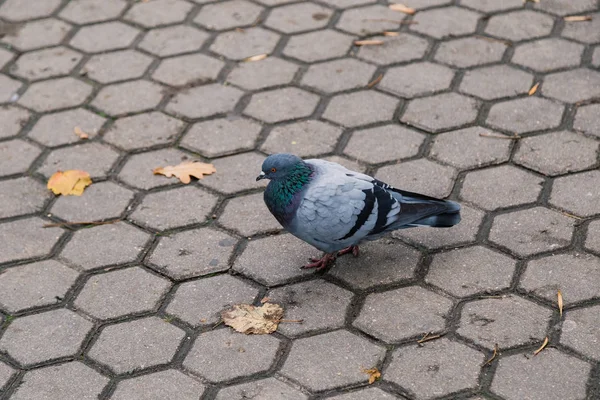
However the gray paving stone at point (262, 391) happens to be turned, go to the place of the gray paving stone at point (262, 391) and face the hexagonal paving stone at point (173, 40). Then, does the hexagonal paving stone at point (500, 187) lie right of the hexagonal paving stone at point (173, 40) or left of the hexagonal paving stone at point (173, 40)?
right

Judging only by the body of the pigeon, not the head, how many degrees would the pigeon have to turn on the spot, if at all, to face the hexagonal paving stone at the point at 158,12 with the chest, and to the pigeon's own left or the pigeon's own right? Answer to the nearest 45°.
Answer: approximately 45° to the pigeon's own right

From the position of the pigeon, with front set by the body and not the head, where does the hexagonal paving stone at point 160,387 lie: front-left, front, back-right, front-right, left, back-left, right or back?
front-left

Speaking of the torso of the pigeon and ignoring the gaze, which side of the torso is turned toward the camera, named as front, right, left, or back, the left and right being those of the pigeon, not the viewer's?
left

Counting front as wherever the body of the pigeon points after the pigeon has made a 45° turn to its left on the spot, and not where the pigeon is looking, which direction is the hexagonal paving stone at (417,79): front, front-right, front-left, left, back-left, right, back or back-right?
back-right

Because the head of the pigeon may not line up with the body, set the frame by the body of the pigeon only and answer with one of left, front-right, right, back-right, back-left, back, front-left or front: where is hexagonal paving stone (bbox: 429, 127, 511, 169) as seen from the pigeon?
back-right

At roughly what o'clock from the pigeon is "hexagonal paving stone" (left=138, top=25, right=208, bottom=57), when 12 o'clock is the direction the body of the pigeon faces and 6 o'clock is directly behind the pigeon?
The hexagonal paving stone is roughly at 2 o'clock from the pigeon.

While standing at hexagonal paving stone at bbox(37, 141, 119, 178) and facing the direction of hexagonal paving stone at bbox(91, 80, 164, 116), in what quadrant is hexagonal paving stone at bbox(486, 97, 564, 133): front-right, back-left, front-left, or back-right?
front-right

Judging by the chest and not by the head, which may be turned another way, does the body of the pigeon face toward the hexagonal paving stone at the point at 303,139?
no

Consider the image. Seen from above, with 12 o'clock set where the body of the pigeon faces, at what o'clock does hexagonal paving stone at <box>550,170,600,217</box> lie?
The hexagonal paving stone is roughly at 5 o'clock from the pigeon.

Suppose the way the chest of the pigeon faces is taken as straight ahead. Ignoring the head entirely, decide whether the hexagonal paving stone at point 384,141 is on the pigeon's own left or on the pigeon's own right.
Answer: on the pigeon's own right

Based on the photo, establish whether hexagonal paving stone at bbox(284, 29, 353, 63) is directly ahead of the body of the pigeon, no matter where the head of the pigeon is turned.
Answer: no

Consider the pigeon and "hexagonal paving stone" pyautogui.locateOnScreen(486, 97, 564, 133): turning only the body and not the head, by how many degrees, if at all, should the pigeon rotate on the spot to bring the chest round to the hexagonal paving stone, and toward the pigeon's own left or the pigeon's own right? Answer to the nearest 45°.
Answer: approximately 135° to the pigeon's own right

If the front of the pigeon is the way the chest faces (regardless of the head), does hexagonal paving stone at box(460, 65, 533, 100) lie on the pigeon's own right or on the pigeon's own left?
on the pigeon's own right

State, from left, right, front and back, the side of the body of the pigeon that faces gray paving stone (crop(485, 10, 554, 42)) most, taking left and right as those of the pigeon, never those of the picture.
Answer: right

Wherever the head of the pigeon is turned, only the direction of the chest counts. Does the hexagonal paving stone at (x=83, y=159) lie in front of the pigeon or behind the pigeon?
in front

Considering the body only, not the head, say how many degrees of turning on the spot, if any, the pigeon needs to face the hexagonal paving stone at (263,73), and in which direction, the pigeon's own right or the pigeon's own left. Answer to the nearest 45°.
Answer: approximately 90° to the pigeon's own right

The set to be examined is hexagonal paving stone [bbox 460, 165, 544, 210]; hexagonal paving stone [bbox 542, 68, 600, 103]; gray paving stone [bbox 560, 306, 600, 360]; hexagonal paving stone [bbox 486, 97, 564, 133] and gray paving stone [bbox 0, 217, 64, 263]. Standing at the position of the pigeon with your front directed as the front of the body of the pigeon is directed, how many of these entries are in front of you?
1

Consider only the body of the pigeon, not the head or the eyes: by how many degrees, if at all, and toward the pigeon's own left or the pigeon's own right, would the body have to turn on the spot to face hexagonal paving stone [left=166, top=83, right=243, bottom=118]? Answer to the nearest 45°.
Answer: approximately 45° to the pigeon's own right
